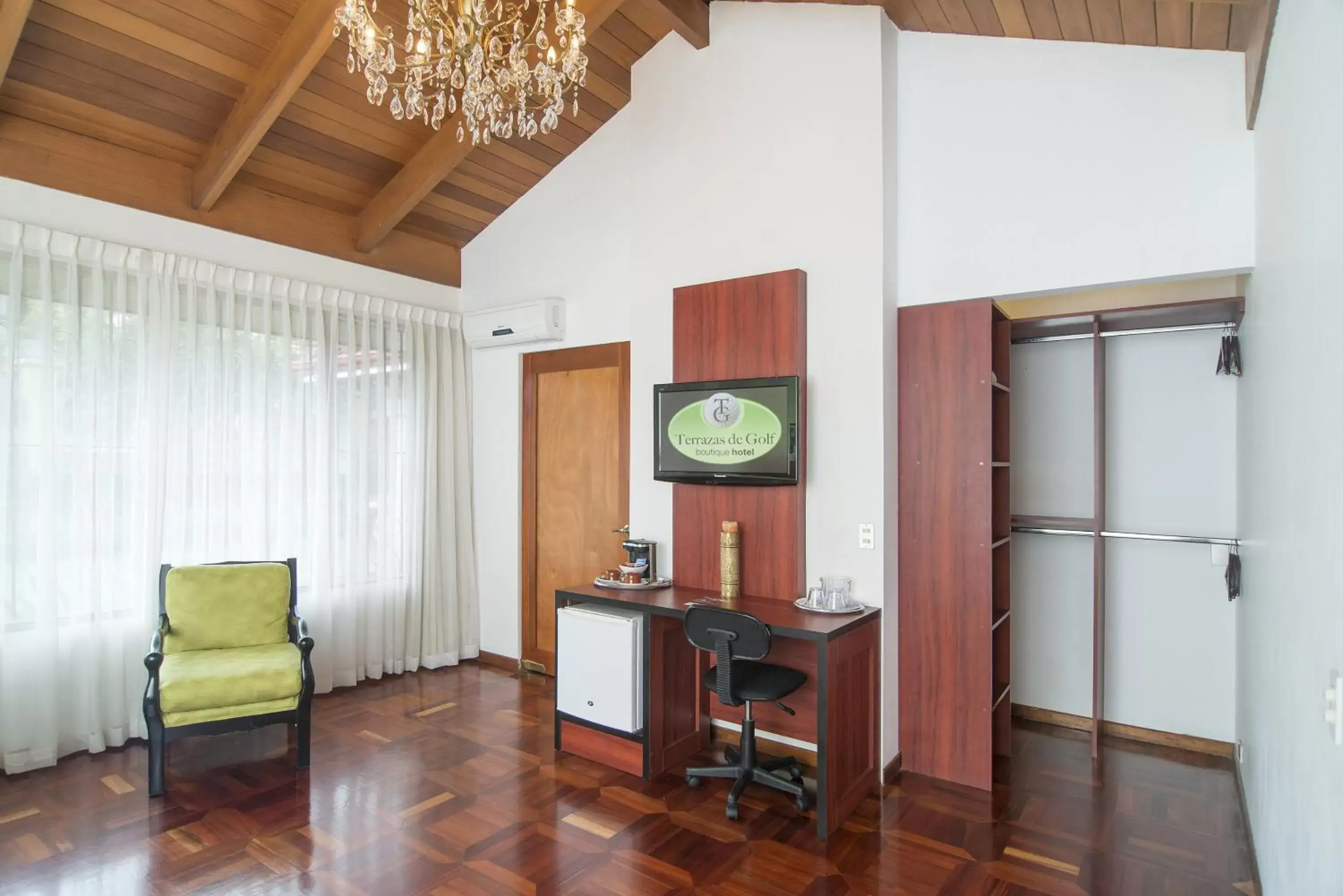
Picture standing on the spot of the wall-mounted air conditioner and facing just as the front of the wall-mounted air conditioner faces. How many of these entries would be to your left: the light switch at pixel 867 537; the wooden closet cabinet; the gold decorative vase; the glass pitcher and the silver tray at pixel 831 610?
5

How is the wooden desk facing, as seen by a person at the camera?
facing the viewer and to the left of the viewer

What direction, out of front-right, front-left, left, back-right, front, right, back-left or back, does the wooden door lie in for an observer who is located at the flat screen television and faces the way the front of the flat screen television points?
right

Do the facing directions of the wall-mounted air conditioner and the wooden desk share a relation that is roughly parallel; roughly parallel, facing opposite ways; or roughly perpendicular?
roughly parallel

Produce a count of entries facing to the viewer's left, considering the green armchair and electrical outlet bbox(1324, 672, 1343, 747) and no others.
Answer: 1

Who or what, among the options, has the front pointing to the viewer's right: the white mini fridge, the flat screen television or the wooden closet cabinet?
the wooden closet cabinet

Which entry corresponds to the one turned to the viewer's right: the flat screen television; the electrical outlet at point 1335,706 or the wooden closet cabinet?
the wooden closet cabinet

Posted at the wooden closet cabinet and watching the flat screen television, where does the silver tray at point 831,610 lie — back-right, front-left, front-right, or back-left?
front-left

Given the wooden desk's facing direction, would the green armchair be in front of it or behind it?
in front

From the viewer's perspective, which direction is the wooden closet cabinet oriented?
to the viewer's right

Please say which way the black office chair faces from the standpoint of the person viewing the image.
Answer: facing away from the viewer and to the right of the viewer

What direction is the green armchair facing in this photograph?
toward the camera

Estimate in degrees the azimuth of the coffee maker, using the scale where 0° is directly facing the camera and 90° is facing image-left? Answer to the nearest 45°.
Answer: approximately 45°
